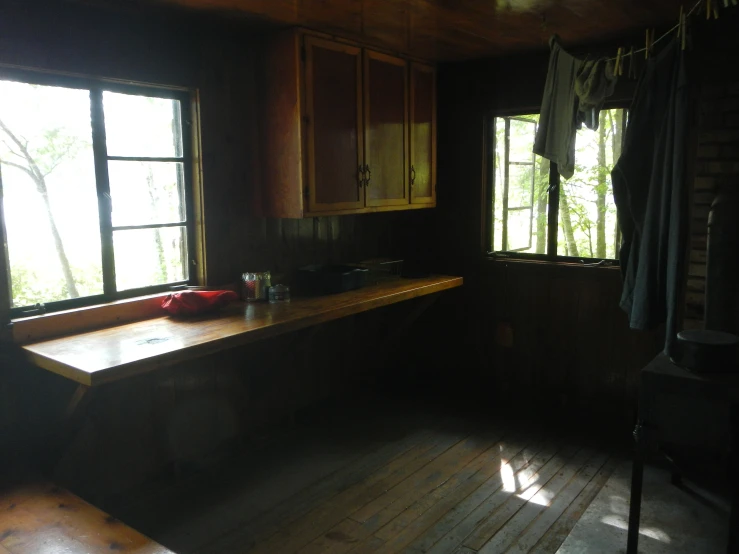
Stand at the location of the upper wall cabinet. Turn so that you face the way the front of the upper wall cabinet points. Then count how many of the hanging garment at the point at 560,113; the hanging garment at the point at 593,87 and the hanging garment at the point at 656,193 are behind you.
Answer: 0

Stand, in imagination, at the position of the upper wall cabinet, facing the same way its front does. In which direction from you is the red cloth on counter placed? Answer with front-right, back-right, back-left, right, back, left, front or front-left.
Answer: right

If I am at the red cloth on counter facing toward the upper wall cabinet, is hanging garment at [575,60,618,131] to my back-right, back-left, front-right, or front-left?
front-right

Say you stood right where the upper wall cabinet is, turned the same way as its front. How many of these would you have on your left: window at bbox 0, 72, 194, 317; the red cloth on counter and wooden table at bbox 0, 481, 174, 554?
0

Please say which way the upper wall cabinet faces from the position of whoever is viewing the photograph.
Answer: facing the viewer and to the right of the viewer

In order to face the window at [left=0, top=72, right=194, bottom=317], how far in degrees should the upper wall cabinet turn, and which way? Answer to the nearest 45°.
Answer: approximately 90° to its right

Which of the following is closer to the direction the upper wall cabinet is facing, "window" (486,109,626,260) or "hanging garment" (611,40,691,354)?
the hanging garment

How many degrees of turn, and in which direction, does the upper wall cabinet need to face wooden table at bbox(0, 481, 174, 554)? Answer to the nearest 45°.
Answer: approximately 90° to its right

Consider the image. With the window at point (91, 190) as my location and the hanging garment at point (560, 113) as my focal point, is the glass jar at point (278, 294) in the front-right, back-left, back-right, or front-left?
front-left

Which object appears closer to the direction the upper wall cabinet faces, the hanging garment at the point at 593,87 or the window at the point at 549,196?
the hanging garment

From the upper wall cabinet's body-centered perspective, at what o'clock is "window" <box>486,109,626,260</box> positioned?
The window is roughly at 10 o'clock from the upper wall cabinet.

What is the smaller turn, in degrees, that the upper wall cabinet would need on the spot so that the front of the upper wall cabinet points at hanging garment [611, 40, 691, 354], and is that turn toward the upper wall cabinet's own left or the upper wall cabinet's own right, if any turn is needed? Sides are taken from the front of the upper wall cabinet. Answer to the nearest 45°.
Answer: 0° — it already faces it

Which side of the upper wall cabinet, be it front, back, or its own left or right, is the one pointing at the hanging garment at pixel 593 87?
front
